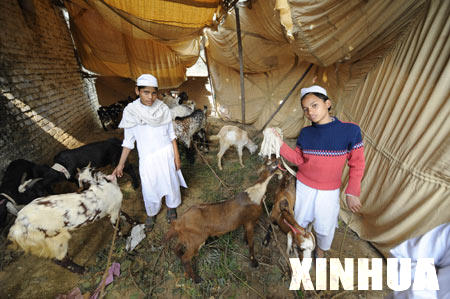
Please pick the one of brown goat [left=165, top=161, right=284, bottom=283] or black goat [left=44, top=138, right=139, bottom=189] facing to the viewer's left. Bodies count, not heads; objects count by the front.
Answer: the black goat

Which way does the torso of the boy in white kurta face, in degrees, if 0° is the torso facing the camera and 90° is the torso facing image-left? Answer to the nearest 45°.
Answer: approximately 0°

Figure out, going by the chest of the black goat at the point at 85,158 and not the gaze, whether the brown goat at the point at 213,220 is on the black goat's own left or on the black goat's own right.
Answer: on the black goat's own left

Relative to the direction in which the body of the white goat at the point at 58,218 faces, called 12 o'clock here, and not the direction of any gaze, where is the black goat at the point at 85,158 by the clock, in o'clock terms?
The black goat is roughly at 11 o'clock from the white goat.

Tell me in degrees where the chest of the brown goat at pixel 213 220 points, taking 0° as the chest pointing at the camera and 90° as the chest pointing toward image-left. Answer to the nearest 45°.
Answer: approximately 225°

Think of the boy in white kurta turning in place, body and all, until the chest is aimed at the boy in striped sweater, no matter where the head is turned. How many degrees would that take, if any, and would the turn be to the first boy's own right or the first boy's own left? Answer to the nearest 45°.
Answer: approximately 45° to the first boy's own left

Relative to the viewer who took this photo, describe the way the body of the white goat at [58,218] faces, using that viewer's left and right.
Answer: facing away from the viewer and to the right of the viewer
